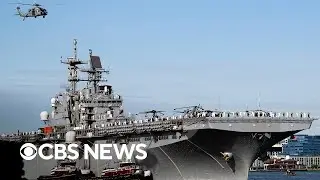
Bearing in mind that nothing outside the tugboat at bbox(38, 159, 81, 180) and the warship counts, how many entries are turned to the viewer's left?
0

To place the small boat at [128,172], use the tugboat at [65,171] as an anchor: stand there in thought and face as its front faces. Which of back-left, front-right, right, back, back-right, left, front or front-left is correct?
front-right

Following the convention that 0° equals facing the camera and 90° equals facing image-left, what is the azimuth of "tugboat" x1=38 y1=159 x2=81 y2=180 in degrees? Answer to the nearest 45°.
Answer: approximately 270°
